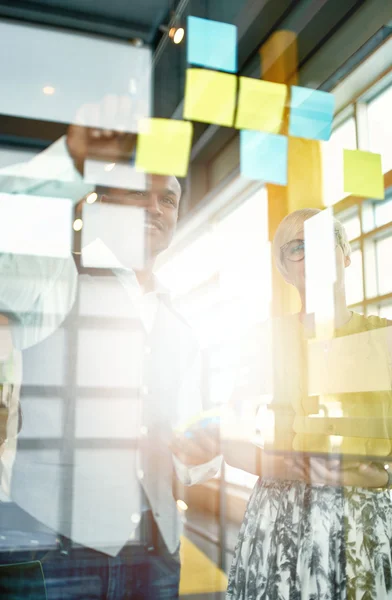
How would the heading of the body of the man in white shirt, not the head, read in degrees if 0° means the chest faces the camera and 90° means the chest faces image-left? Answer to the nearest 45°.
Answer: approximately 315°

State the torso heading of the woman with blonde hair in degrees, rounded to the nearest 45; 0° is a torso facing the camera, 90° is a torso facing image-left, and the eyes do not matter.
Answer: approximately 0°

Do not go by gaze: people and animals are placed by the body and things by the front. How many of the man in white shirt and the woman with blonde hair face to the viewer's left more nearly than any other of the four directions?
0
